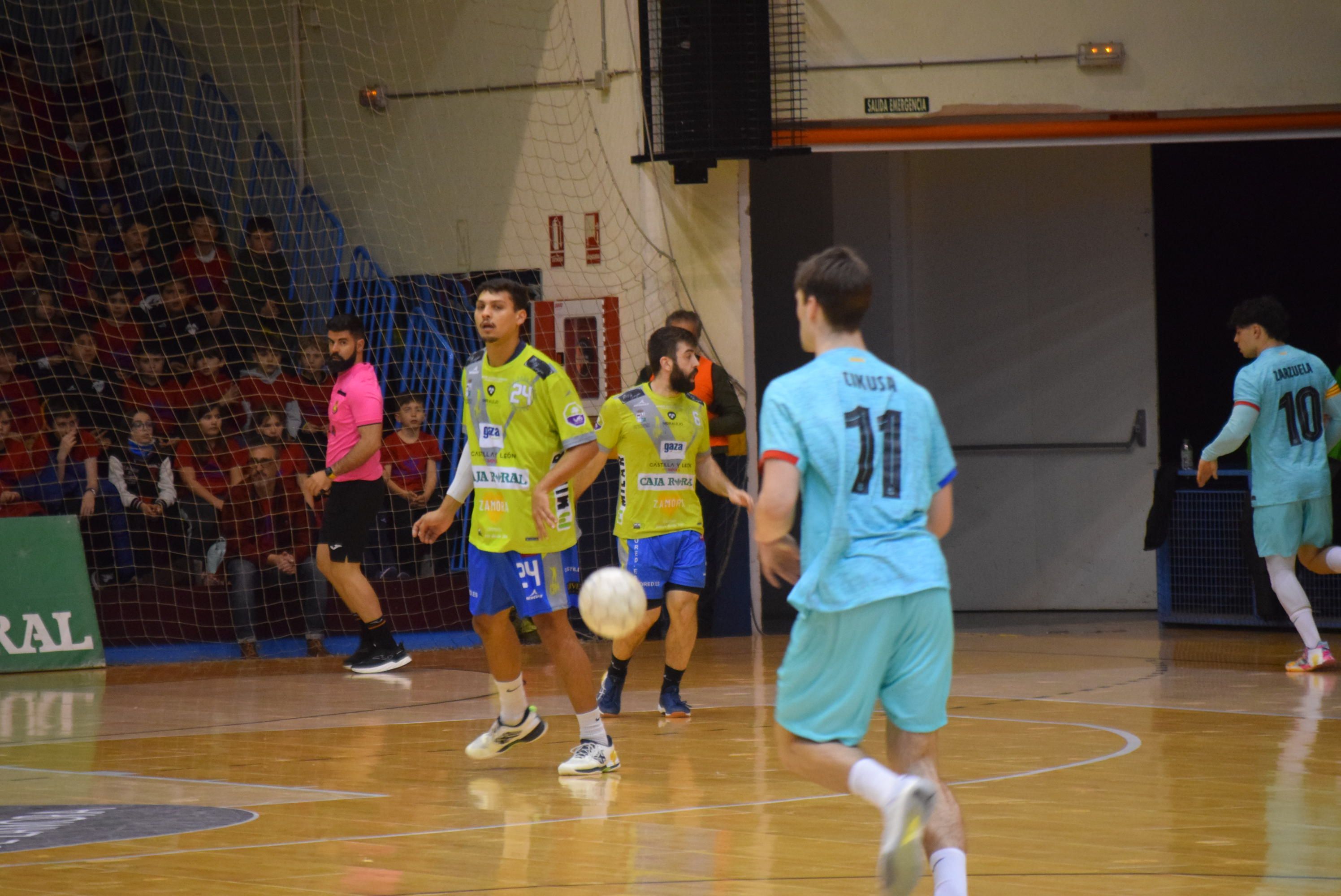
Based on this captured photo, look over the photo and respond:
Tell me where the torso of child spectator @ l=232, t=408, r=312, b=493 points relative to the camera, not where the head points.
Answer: toward the camera

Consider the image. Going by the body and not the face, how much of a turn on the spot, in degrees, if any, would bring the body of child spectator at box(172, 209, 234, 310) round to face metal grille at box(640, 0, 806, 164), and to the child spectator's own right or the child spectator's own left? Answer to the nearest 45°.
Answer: approximately 45° to the child spectator's own left

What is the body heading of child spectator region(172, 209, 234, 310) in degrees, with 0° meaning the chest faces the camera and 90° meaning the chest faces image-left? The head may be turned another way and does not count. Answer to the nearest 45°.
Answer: approximately 0°

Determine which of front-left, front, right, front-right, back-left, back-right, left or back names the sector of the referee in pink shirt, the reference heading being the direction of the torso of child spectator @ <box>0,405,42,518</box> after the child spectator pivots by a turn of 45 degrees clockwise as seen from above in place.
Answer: left

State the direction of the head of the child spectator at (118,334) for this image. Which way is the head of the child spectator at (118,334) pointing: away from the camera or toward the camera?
toward the camera

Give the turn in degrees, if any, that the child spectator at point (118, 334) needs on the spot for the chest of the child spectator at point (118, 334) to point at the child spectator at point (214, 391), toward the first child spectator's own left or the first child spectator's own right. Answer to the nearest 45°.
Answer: approximately 45° to the first child spectator's own left

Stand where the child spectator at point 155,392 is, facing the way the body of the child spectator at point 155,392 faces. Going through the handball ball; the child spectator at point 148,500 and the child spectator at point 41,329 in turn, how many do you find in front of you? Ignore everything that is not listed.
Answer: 2

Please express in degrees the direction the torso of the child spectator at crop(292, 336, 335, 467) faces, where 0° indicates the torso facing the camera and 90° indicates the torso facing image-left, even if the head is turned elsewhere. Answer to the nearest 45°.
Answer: approximately 0°

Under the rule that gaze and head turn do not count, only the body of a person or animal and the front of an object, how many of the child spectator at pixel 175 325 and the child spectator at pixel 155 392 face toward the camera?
2

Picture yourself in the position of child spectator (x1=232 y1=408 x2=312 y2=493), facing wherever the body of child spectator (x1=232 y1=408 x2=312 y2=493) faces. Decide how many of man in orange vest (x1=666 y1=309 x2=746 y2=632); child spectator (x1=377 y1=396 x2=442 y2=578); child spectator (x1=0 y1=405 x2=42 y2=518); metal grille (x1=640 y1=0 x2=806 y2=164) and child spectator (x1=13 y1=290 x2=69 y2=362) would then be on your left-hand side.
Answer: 3

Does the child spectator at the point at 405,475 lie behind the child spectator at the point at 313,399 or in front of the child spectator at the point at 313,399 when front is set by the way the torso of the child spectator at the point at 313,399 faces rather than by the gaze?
in front

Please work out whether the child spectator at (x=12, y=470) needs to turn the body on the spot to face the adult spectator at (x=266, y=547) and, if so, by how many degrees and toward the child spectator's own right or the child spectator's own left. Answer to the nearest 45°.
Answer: approximately 90° to the child spectator's own left

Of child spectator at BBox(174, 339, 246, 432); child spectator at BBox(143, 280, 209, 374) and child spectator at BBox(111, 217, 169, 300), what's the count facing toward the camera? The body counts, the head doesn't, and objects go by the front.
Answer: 3
